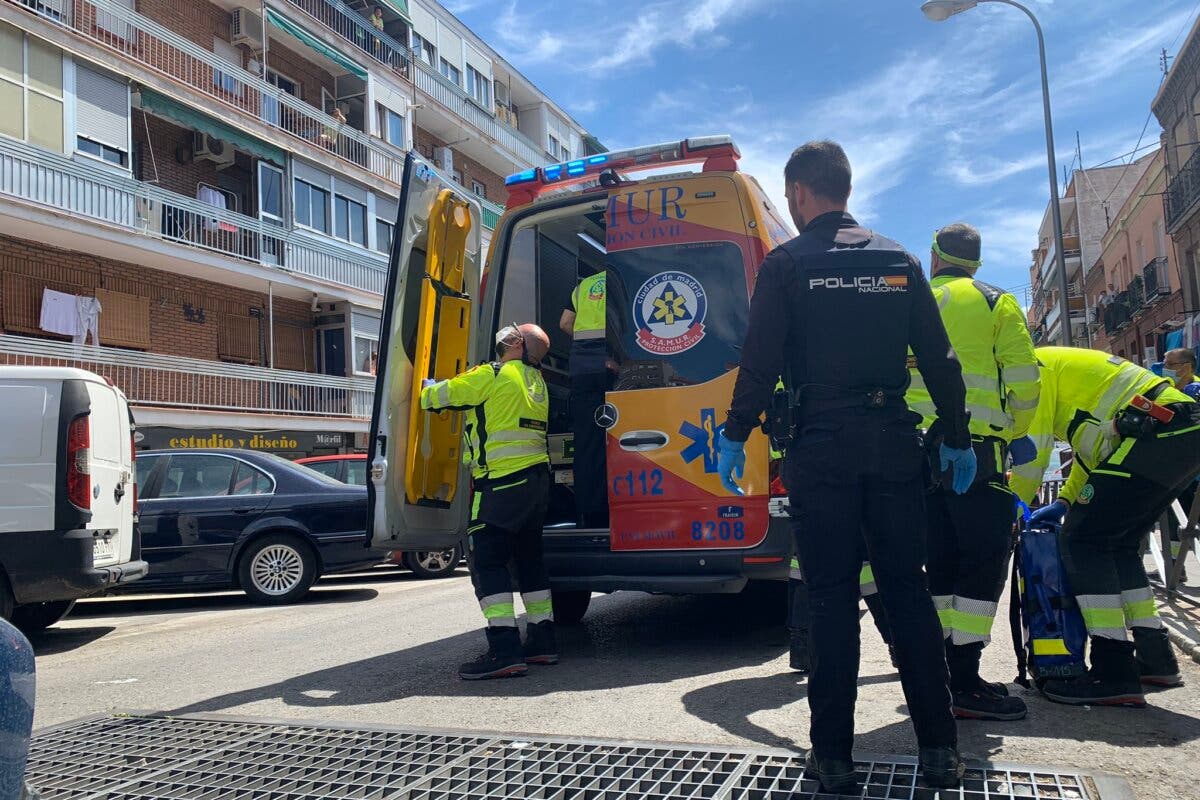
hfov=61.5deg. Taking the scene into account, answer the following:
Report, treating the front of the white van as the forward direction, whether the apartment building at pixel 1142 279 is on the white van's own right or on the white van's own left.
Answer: on the white van's own right

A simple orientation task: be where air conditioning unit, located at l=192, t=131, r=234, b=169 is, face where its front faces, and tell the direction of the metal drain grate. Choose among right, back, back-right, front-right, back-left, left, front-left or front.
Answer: front-right

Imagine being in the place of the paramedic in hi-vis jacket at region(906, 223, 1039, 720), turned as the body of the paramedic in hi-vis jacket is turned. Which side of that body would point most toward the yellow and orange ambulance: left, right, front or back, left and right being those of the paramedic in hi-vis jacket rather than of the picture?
left

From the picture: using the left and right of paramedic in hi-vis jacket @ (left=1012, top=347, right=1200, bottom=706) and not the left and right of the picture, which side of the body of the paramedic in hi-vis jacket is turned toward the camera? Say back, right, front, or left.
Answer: left

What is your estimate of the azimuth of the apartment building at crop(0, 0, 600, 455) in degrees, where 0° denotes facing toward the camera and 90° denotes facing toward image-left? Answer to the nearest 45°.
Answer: approximately 315°

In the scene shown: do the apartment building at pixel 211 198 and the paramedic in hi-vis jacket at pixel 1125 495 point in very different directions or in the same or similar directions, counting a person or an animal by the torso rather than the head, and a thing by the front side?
very different directions

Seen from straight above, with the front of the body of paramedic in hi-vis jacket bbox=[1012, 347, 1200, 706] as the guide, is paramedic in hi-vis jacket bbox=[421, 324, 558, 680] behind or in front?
in front

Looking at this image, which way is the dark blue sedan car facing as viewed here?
to the viewer's left

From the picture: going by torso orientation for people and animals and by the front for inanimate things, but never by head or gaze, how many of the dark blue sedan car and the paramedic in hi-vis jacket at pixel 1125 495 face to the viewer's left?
2

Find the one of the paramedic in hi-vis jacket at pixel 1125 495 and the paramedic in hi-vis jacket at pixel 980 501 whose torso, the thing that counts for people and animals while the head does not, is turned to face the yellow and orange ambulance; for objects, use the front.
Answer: the paramedic in hi-vis jacket at pixel 1125 495

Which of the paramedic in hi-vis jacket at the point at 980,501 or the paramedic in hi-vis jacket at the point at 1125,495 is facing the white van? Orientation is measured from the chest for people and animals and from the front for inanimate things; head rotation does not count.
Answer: the paramedic in hi-vis jacket at the point at 1125,495

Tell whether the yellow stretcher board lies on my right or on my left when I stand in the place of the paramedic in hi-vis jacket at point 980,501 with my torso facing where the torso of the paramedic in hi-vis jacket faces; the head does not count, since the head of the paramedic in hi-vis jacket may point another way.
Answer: on my left
